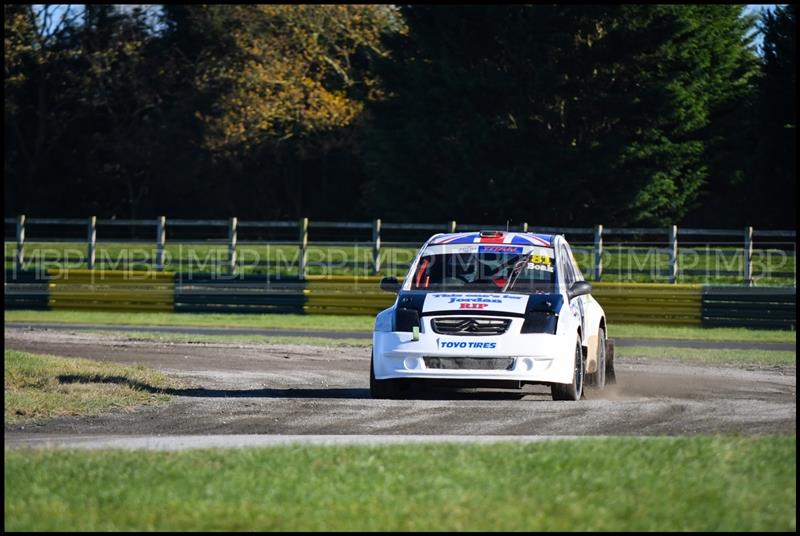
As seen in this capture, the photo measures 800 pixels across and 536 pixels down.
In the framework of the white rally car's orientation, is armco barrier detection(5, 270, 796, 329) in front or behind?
behind

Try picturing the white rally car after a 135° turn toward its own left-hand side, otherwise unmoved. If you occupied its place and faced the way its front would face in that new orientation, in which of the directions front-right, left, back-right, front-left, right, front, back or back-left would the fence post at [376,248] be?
front-left

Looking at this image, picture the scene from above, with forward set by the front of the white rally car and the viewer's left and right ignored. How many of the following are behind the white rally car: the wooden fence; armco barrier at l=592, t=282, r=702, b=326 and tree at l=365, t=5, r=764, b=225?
3

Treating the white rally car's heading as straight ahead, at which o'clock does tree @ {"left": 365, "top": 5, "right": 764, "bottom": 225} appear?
The tree is roughly at 6 o'clock from the white rally car.

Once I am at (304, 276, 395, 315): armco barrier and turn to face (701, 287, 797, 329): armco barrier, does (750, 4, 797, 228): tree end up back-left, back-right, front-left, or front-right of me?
front-left

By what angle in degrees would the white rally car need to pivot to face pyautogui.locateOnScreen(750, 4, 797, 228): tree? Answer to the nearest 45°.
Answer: approximately 180°

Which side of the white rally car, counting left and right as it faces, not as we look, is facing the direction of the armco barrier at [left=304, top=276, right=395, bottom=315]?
back

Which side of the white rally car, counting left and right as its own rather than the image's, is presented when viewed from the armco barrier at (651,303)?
back

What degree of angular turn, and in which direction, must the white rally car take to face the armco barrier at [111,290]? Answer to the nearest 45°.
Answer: approximately 135° to its right

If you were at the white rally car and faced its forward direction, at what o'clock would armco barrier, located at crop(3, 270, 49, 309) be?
The armco barrier is roughly at 5 o'clock from the white rally car.

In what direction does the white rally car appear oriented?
toward the camera
